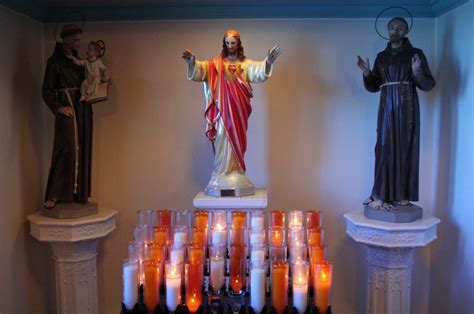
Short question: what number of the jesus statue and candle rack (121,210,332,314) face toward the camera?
2

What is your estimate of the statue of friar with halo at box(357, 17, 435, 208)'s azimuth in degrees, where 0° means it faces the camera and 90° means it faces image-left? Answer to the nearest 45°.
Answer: approximately 45°
